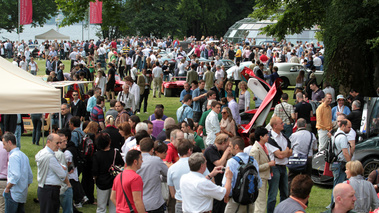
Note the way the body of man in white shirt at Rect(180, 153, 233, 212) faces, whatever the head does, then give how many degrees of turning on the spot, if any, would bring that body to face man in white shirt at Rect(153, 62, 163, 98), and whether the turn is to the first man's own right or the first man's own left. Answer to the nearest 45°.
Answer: approximately 45° to the first man's own left

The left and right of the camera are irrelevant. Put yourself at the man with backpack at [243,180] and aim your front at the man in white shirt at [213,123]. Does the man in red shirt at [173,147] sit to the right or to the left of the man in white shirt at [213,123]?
left

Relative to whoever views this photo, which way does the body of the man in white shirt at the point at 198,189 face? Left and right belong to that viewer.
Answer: facing away from the viewer and to the right of the viewer

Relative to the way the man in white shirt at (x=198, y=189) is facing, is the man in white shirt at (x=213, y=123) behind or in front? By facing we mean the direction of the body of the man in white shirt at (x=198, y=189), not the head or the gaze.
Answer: in front

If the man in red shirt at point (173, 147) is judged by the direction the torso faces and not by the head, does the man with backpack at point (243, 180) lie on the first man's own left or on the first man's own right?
on the first man's own right

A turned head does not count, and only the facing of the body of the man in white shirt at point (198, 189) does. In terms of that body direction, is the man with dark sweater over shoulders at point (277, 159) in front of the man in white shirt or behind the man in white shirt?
in front

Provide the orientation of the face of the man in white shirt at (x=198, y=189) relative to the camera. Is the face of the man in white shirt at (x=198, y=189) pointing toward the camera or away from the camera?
away from the camera
